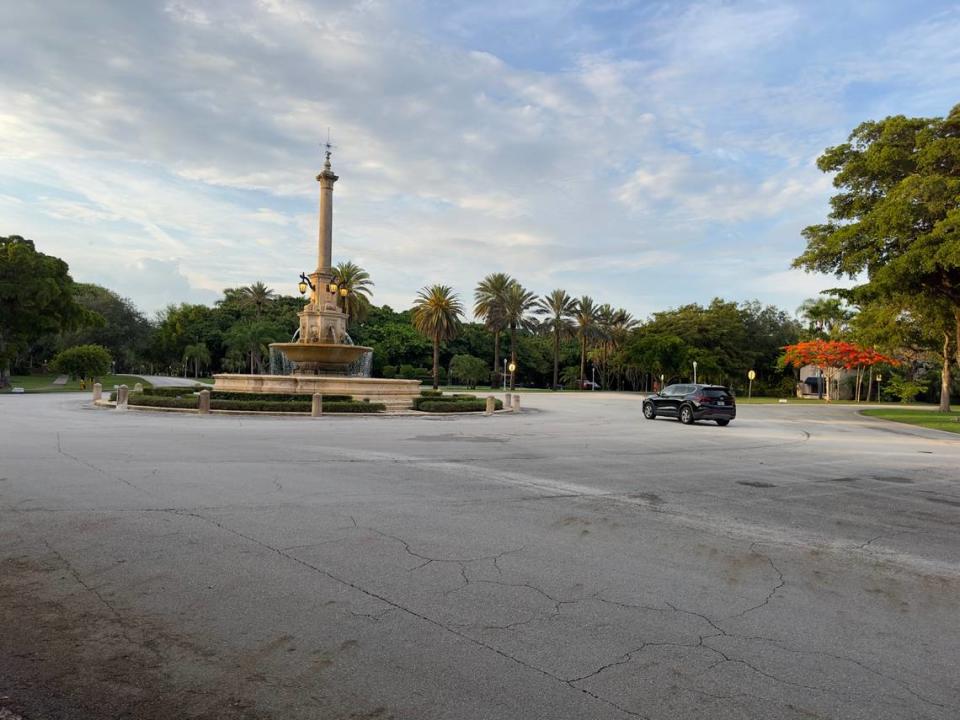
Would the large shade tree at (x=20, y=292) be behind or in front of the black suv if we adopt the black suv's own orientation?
in front

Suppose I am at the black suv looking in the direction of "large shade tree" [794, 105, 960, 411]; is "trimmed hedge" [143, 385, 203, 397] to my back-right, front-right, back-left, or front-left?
back-left

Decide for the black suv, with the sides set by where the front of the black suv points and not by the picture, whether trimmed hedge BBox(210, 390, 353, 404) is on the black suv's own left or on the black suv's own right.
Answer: on the black suv's own left

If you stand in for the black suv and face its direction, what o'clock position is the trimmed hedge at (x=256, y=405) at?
The trimmed hedge is roughly at 10 o'clock from the black suv.

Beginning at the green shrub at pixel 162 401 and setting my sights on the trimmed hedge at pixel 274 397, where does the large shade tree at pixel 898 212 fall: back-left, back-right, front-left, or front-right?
front-right

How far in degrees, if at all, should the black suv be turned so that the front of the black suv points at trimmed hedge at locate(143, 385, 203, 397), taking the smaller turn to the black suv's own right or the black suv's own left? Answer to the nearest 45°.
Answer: approximately 45° to the black suv's own left

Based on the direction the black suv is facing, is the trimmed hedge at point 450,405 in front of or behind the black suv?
in front

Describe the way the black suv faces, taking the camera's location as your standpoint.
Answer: facing away from the viewer and to the left of the viewer
